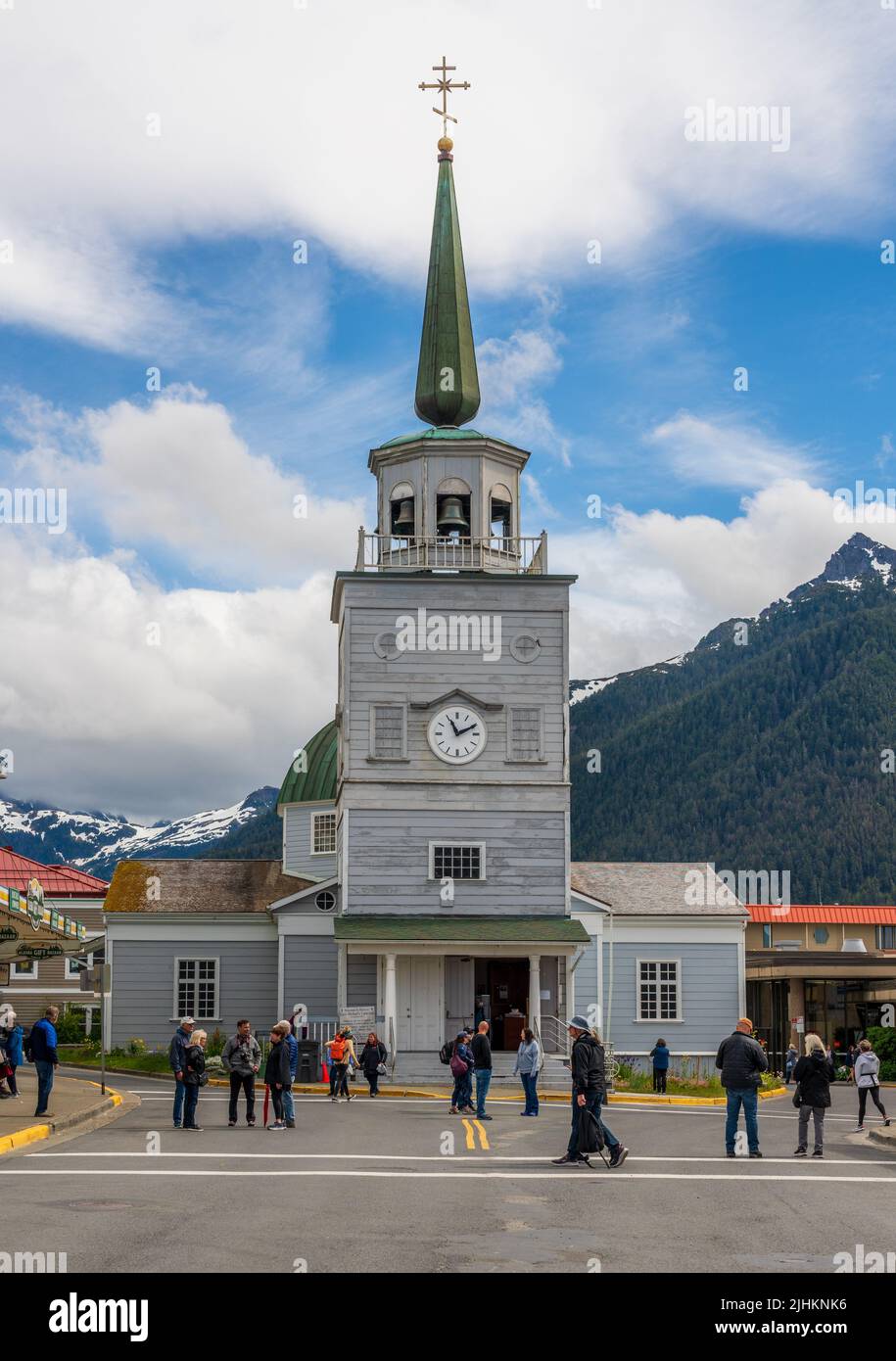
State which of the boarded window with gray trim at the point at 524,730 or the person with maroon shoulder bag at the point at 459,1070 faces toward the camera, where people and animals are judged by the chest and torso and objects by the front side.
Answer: the boarded window with gray trim

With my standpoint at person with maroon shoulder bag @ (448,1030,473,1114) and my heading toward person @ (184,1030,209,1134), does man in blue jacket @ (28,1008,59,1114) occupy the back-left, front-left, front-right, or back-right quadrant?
front-right

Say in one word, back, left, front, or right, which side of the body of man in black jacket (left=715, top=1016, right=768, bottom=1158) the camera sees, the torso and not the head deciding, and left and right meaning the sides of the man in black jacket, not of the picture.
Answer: back

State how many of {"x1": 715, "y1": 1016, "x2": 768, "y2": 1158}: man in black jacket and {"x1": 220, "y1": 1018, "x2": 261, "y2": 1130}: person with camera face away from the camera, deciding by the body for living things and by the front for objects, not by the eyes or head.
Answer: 1

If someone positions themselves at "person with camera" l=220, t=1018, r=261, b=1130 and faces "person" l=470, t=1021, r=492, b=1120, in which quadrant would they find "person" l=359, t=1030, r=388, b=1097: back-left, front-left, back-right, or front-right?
front-left

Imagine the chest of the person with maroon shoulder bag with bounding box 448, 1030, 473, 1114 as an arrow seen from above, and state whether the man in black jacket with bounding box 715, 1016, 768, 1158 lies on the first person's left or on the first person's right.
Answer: on the first person's right
